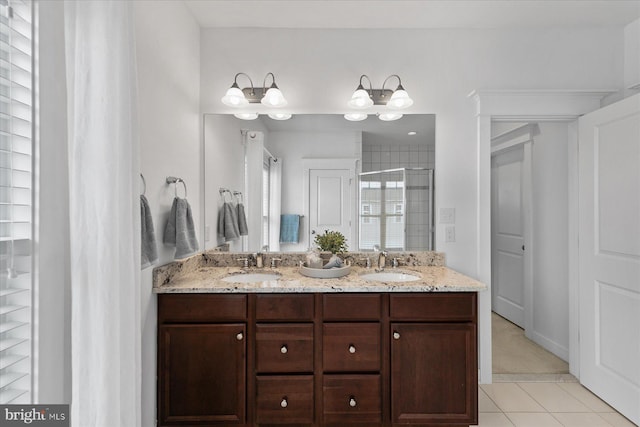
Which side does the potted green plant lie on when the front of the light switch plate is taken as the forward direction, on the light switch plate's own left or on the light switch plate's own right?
on the light switch plate's own right

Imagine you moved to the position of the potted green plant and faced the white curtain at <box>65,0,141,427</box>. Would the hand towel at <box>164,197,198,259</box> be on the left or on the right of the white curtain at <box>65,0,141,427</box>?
right

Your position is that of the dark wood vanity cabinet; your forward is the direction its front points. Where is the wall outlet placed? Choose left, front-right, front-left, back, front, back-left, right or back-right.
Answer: back-left

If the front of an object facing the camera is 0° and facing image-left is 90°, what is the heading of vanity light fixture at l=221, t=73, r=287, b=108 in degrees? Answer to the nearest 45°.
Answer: approximately 0°

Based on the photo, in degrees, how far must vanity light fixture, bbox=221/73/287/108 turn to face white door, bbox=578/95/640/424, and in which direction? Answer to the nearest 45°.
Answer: approximately 90° to its left

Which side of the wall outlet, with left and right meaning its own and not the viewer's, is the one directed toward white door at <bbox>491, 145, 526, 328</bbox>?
back

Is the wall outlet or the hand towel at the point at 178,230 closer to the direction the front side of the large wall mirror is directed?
the hand towel
